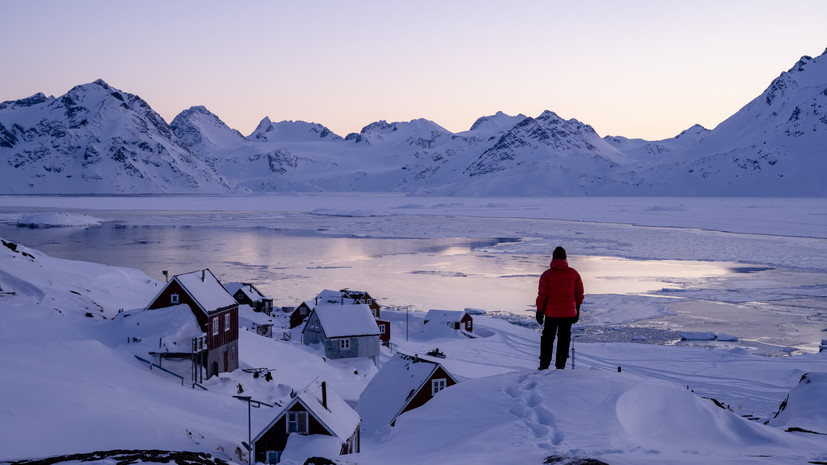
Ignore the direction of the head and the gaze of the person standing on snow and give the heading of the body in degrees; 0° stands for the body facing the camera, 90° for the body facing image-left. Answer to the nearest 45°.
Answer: approximately 180°

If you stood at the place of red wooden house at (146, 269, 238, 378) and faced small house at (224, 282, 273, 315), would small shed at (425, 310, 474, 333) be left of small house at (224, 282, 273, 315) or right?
right

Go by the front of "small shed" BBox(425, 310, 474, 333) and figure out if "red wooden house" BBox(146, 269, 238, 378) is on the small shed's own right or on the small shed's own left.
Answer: on the small shed's own right

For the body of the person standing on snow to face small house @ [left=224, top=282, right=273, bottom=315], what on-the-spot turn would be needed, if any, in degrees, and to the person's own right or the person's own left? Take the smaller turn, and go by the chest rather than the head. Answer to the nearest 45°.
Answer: approximately 45° to the person's own left

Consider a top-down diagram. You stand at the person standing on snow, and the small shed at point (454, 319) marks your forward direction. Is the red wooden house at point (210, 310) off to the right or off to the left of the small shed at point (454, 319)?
left

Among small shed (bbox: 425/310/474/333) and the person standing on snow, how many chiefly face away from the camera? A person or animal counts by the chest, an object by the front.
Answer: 1

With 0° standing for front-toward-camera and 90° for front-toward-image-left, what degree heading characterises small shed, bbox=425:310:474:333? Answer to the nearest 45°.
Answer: approximately 315°

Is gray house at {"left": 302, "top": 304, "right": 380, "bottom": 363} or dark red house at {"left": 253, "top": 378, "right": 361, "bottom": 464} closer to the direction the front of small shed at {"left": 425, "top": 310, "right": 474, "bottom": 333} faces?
the dark red house

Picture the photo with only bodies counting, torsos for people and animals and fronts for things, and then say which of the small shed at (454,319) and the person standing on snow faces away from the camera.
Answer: the person standing on snow

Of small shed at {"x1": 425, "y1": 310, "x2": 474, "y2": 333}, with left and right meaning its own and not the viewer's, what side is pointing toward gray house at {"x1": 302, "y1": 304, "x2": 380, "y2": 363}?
right

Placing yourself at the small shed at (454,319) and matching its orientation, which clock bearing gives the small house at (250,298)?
the small house at (250,298) is roughly at 5 o'clock from the small shed at (454,319).
